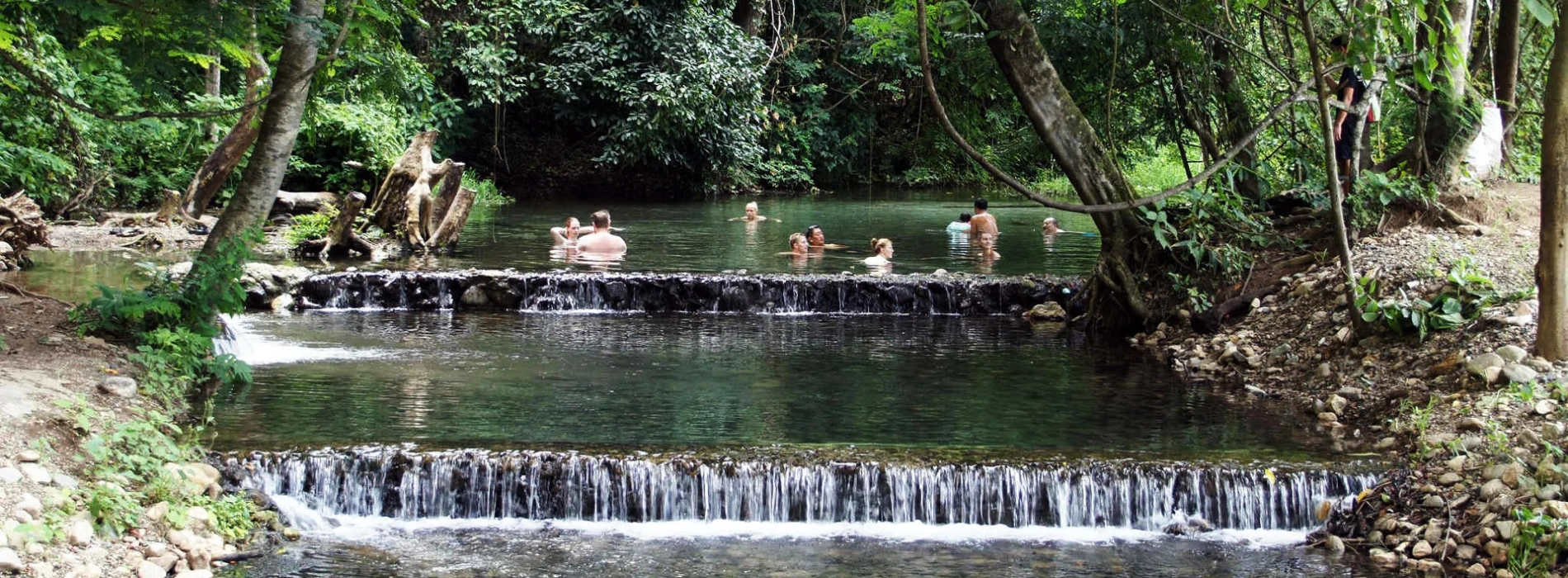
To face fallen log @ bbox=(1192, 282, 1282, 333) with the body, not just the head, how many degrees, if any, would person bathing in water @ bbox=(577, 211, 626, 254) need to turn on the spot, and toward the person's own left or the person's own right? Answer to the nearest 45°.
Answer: approximately 135° to the person's own right

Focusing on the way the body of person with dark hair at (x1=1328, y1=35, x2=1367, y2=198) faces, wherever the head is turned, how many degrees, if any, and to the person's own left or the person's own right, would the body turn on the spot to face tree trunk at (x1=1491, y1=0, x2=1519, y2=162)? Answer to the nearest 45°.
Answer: approximately 135° to the person's own right

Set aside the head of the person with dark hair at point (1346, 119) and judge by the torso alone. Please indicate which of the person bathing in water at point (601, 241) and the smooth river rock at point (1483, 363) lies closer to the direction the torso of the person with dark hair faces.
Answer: the person bathing in water

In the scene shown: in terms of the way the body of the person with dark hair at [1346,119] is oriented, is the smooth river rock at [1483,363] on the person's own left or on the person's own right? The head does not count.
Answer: on the person's own left

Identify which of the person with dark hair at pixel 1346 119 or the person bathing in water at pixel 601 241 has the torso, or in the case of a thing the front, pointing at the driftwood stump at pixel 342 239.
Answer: the person with dark hair

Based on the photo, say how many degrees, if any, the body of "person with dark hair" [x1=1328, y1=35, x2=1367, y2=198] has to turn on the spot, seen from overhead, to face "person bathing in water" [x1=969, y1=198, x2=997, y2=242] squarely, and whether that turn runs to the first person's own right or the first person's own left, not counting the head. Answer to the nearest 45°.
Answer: approximately 45° to the first person's own right

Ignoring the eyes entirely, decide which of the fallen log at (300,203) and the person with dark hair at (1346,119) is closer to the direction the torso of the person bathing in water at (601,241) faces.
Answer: the fallen log

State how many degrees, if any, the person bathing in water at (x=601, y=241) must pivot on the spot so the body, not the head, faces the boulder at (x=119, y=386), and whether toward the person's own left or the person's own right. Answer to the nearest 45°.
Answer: approximately 180°

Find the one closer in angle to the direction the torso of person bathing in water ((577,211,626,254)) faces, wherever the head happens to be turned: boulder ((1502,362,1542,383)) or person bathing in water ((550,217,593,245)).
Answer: the person bathing in water

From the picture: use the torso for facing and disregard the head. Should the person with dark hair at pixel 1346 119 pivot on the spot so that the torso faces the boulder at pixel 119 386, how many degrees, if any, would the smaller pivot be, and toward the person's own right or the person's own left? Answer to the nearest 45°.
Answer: approximately 45° to the person's own left

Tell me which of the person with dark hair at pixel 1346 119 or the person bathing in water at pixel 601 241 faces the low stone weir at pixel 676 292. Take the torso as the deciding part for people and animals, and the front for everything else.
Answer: the person with dark hair

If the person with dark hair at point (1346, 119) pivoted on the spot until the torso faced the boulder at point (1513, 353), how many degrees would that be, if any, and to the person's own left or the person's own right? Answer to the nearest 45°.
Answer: approximately 90° to the person's own left

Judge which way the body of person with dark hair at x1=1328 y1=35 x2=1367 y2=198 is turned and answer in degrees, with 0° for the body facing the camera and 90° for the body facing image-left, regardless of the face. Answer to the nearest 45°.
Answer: approximately 90°

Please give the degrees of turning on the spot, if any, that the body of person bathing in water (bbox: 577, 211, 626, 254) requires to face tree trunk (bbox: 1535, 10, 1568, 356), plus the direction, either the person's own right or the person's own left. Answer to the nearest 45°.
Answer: approximately 135° to the person's own right

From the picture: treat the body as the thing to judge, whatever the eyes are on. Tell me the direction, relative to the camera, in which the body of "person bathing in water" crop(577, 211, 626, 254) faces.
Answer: away from the camera

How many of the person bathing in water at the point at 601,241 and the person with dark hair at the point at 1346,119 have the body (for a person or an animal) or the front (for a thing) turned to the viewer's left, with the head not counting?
1
